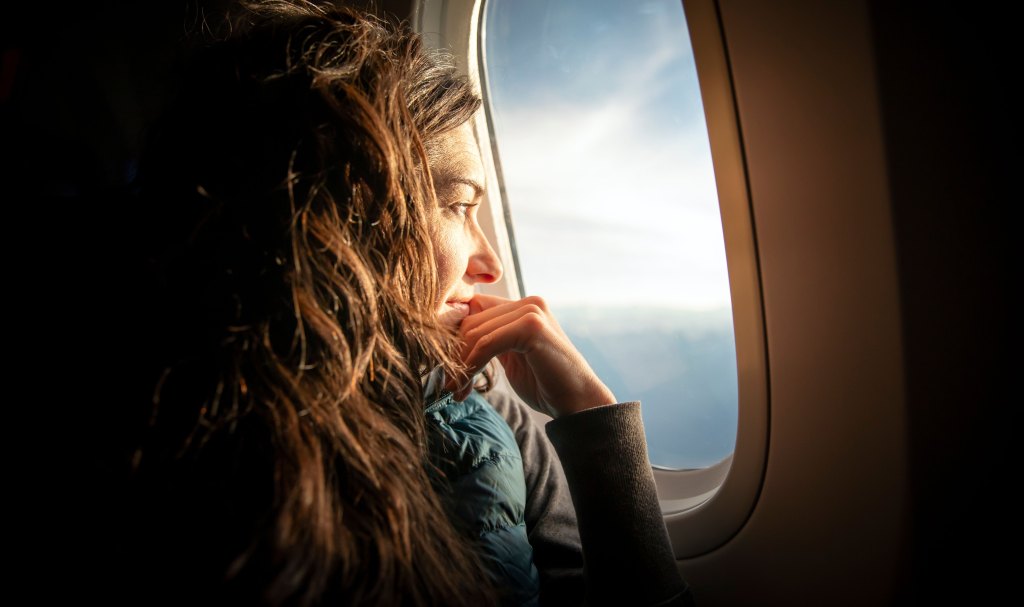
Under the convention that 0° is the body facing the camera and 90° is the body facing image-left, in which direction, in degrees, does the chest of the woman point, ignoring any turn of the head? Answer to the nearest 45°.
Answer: approximately 270°
